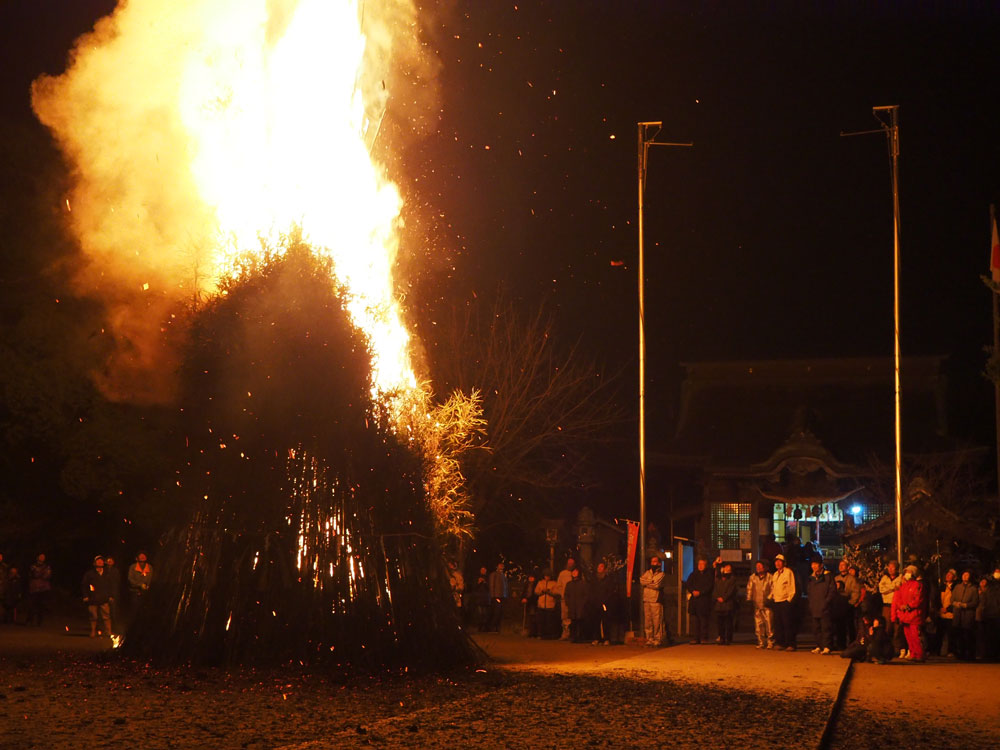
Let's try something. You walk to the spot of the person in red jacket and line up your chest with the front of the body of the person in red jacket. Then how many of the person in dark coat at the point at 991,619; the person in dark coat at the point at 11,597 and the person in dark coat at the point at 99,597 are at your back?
1

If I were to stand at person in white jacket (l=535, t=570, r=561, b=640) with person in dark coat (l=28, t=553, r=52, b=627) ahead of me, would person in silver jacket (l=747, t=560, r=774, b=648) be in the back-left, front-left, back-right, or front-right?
back-left

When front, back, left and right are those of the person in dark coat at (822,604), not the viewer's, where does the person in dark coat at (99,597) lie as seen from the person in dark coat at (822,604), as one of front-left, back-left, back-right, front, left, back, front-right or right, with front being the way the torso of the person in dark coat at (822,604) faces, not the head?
front-right

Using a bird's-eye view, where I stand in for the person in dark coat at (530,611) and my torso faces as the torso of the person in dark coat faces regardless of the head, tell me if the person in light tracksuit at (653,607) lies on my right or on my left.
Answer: on my left

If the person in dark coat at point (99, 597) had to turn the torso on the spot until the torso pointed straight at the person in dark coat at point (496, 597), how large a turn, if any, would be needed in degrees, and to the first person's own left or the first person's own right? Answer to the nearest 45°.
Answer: approximately 90° to the first person's own left
